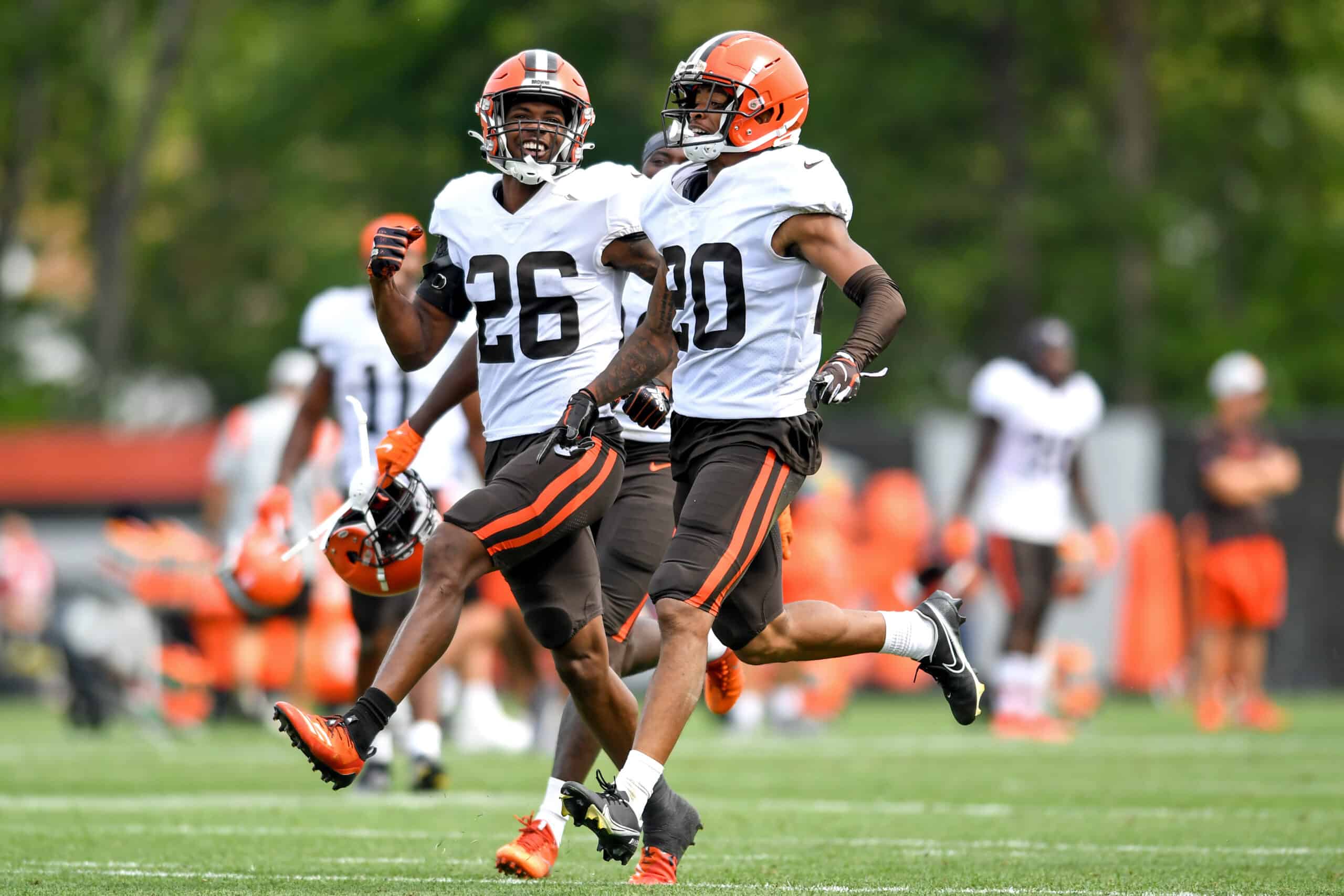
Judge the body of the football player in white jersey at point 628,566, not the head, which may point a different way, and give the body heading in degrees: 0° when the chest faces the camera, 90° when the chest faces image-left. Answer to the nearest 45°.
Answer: approximately 45°

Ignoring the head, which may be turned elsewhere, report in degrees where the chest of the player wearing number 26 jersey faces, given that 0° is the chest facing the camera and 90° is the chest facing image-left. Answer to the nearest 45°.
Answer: approximately 45°

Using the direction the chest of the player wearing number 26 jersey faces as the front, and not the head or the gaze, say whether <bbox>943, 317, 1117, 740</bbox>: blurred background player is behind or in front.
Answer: behind
